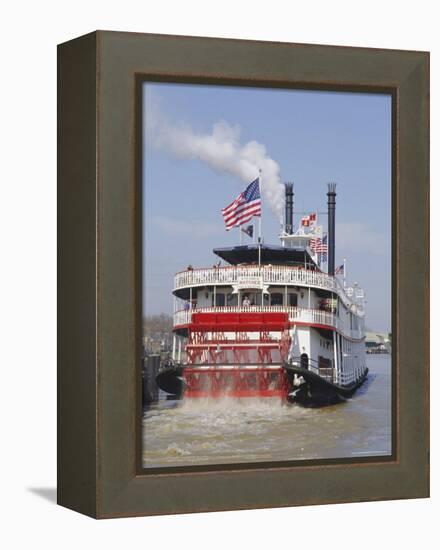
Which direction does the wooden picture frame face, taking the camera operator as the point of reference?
facing the viewer and to the right of the viewer
